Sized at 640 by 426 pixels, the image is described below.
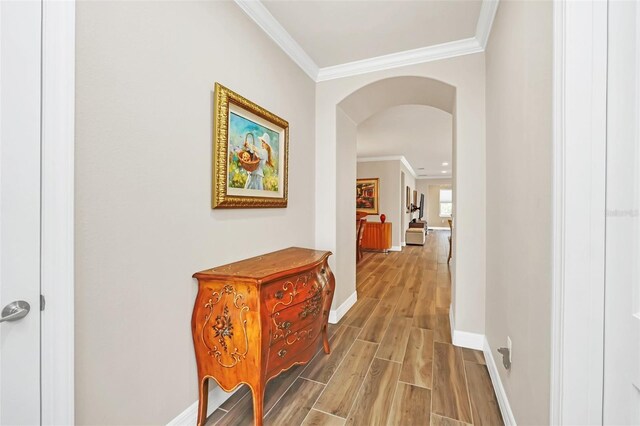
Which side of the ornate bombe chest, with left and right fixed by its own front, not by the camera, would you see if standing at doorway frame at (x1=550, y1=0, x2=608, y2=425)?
front

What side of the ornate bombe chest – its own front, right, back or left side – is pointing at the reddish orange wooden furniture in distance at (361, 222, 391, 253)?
left

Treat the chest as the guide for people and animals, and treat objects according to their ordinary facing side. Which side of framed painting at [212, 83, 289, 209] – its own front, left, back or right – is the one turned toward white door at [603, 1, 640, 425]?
front

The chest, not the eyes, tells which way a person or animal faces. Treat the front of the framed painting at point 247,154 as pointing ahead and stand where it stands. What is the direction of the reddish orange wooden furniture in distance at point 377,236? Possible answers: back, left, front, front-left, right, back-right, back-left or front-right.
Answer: left

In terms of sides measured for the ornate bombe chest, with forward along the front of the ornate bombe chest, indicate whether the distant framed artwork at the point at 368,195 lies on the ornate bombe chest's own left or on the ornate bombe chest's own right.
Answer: on the ornate bombe chest's own left

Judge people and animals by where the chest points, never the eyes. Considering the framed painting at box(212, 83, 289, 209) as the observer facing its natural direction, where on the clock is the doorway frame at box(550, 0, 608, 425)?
The doorway frame is roughly at 12 o'clock from the framed painting.

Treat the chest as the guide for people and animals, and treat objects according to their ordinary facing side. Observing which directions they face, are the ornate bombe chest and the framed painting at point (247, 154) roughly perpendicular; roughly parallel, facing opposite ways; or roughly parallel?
roughly parallel

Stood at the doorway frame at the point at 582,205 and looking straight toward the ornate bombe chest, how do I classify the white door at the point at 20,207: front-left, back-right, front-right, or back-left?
front-left

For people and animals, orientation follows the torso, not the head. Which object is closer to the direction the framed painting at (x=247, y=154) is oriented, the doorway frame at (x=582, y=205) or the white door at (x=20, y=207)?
the doorway frame

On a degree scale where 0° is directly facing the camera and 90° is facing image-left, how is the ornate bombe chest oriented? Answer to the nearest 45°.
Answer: approximately 315°

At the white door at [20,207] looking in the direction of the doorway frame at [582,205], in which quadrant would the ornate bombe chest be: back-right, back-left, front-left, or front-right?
front-left

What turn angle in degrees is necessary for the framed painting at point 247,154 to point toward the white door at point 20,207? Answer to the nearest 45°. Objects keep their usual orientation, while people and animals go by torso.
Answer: approximately 90° to its right
